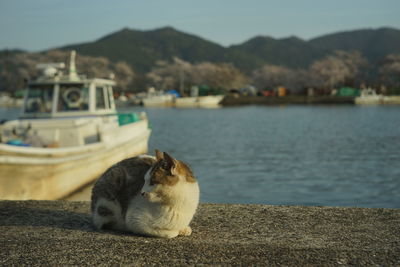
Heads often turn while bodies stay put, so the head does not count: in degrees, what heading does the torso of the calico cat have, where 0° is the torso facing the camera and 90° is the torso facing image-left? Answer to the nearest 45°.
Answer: approximately 315°
